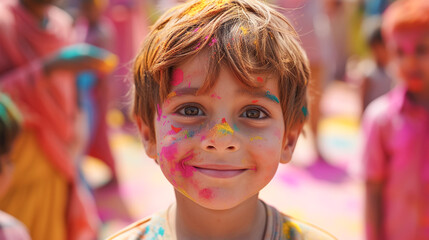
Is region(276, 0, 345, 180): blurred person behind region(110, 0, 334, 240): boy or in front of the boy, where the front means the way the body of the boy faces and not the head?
behind

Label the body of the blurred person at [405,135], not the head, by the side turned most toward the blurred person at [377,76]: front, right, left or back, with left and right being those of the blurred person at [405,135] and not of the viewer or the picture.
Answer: back

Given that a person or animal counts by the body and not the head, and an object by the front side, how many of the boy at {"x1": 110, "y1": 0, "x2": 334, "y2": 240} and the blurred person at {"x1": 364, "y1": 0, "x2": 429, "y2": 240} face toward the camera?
2

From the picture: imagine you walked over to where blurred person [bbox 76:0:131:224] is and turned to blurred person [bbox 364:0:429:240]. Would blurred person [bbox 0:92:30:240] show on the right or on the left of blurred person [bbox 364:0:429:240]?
right

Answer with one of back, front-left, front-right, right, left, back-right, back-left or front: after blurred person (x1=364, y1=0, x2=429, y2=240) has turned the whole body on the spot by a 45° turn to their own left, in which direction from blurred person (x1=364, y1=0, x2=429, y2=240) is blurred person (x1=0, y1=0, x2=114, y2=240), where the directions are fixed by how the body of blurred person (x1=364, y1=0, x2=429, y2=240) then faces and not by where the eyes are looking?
back-right

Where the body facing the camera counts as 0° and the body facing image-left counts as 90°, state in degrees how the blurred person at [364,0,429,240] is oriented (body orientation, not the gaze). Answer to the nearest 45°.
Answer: approximately 0°

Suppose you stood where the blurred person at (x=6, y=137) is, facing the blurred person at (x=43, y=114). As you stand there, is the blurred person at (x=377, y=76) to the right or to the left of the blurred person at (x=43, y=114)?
right

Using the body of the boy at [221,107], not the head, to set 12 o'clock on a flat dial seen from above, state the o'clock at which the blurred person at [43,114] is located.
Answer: The blurred person is roughly at 5 o'clock from the boy.

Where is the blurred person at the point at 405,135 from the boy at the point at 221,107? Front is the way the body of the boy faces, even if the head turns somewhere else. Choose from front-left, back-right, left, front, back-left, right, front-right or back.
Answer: back-left

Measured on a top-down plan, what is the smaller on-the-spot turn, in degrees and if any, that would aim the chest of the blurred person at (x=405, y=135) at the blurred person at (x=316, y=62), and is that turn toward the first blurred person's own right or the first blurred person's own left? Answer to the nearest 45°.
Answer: approximately 180°
